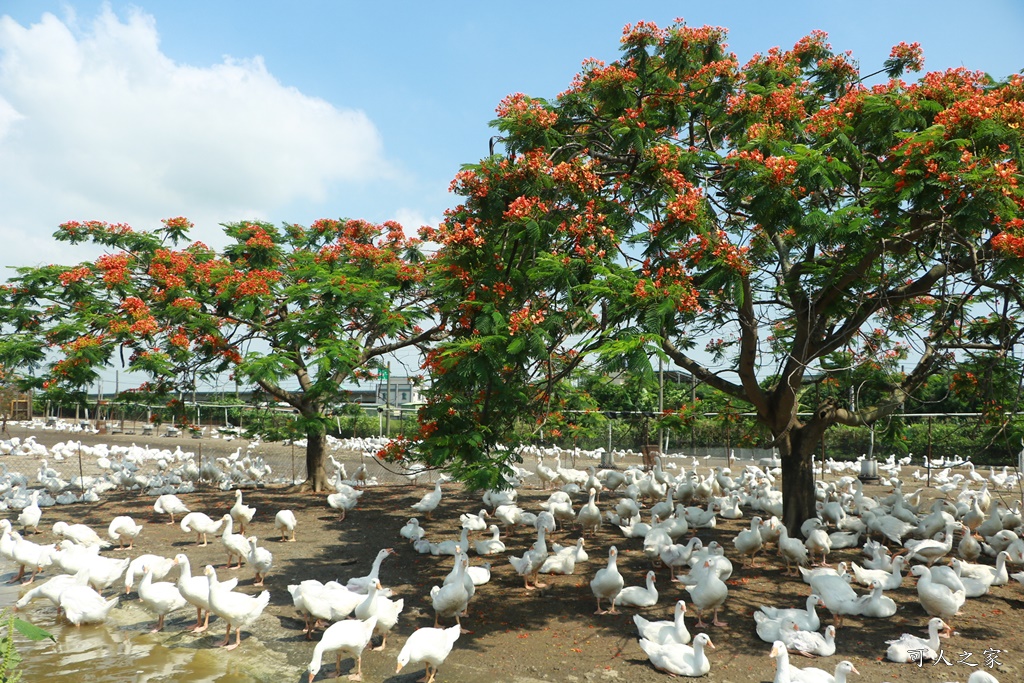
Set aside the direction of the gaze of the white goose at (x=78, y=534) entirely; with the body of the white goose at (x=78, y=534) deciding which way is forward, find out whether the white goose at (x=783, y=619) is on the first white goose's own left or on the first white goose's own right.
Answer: on the first white goose's own left

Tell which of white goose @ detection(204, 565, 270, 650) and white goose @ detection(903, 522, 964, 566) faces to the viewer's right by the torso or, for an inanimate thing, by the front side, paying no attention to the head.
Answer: the white goose @ detection(903, 522, 964, 566)

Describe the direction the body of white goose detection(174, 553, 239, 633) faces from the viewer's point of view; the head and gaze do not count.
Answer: to the viewer's left

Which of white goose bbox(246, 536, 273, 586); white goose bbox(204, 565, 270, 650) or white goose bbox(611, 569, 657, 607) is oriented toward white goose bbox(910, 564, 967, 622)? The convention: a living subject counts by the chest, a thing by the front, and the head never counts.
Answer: white goose bbox(611, 569, 657, 607)

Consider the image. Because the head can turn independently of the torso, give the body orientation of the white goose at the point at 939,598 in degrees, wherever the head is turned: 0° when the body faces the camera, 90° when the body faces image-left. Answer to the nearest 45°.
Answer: approximately 90°

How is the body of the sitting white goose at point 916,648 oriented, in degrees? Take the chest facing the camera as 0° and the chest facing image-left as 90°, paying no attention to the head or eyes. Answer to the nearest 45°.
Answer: approximately 270°

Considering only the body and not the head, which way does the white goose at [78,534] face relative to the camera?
to the viewer's left

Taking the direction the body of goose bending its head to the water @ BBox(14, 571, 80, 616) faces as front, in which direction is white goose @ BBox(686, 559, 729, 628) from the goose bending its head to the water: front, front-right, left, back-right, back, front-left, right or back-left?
back-left

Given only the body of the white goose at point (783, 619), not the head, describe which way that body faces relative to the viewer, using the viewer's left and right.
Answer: facing to the right of the viewer

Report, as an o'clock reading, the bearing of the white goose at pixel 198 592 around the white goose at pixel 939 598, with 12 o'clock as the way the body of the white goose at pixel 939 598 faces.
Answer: the white goose at pixel 198 592 is roughly at 11 o'clock from the white goose at pixel 939 598.
